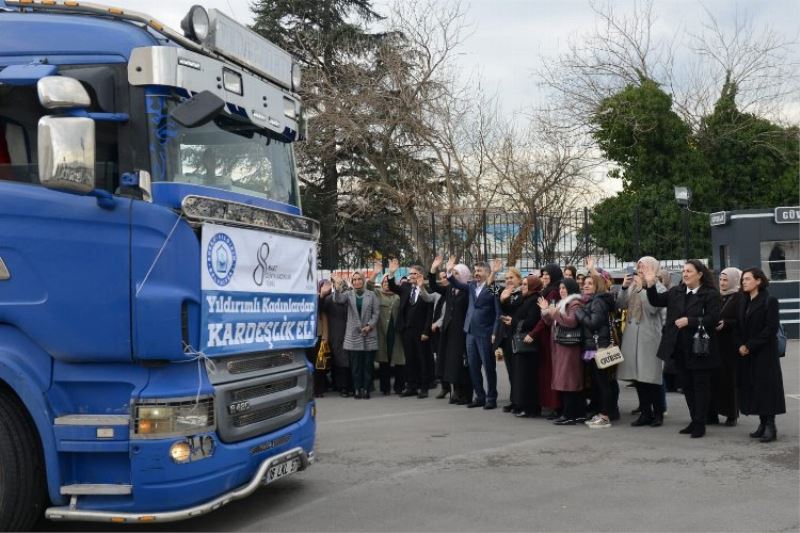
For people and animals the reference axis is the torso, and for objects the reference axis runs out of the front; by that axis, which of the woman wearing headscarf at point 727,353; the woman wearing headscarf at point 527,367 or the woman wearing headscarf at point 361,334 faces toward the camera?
the woman wearing headscarf at point 361,334

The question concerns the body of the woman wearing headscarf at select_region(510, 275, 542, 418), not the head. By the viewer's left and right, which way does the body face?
facing to the left of the viewer

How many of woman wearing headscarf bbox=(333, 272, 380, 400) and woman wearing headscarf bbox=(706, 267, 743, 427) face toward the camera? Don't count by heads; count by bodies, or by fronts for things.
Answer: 1

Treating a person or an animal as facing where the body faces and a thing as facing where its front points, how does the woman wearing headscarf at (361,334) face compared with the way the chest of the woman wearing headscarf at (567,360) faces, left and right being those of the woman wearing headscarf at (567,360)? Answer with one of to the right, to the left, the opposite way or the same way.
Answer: to the left

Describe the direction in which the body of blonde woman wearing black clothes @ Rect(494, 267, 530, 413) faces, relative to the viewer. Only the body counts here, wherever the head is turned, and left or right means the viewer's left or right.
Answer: facing the viewer and to the left of the viewer

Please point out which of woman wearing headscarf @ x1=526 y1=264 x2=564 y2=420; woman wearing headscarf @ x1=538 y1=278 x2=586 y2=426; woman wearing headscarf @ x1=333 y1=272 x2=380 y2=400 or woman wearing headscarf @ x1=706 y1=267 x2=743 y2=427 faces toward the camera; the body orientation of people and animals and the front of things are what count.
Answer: woman wearing headscarf @ x1=333 y1=272 x2=380 y2=400

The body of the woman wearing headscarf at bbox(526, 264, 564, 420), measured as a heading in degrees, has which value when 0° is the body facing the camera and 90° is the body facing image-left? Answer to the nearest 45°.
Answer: approximately 90°

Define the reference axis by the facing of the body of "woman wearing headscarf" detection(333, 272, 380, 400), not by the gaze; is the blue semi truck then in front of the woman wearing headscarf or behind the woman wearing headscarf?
in front

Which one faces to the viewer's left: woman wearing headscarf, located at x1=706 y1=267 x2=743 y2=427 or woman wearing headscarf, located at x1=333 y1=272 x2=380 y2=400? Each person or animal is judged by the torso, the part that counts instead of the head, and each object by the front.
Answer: woman wearing headscarf, located at x1=706 y1=267 x2=743 y2=427

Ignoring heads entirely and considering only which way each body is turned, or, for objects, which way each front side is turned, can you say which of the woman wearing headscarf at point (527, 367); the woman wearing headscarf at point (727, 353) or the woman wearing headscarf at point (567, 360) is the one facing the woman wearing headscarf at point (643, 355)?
the woman wearing headscarf at point (727, 353)

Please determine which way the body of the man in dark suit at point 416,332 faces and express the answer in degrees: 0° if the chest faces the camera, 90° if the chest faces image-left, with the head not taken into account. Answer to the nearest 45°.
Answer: approximately 45°

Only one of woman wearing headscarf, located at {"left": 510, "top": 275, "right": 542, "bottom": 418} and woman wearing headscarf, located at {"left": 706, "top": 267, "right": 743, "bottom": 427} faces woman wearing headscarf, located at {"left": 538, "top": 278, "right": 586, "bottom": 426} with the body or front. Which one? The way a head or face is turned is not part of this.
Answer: woman wearing headscarf, located at {"left": 706, "top": 267, "right": 743, "bottom": 427}

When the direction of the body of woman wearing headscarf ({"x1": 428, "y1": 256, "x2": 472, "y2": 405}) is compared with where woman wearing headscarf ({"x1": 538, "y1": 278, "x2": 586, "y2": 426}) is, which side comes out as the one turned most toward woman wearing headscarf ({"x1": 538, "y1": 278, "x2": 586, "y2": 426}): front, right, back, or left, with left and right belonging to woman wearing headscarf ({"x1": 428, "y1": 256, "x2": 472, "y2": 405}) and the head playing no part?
left

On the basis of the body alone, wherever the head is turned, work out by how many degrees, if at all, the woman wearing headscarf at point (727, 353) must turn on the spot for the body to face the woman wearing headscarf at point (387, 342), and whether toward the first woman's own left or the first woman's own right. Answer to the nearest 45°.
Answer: approximately 45° to the first woman's own right

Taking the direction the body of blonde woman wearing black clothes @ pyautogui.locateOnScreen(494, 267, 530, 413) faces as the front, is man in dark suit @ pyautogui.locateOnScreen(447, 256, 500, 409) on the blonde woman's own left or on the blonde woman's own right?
on the blonde woman's own right

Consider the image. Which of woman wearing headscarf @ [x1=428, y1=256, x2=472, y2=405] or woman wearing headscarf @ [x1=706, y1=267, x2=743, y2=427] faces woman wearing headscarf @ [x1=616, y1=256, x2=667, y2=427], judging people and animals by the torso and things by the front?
woman wearing headscarf @ [x1=706, y1=267, x2=743, y2=427]

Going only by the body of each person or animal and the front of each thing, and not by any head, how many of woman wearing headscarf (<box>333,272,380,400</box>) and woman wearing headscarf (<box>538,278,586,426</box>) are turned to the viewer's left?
1
